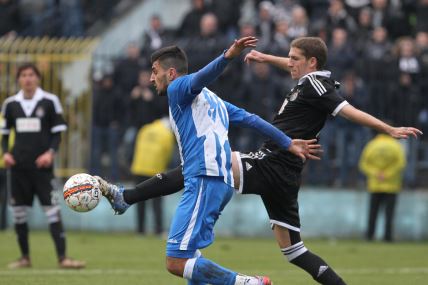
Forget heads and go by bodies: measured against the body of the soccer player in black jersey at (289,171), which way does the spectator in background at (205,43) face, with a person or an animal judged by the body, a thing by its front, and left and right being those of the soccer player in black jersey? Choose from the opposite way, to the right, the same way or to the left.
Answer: to the left

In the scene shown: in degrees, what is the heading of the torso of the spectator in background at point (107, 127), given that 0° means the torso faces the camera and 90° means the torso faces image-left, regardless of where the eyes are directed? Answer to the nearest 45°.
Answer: approximately 0°

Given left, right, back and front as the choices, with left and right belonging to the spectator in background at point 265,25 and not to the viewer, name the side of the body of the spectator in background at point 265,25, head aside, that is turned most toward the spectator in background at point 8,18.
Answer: right

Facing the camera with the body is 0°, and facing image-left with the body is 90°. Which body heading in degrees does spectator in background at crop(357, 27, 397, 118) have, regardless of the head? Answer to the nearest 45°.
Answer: approximately 0°

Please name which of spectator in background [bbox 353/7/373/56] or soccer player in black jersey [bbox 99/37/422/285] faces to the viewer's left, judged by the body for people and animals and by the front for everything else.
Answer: the soccer player in black jersey

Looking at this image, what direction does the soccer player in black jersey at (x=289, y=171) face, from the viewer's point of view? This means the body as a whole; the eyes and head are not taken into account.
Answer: to the viewer's left

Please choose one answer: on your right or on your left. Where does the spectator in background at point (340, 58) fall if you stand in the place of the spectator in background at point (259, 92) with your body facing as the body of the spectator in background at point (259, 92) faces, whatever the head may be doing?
on your left

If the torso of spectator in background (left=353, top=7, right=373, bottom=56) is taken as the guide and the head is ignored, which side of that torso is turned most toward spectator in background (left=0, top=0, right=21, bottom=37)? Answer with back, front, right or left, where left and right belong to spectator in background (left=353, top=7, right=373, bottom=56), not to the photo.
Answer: right

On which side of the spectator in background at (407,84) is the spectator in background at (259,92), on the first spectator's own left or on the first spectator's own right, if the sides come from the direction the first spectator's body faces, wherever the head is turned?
on the first spectator's own right
